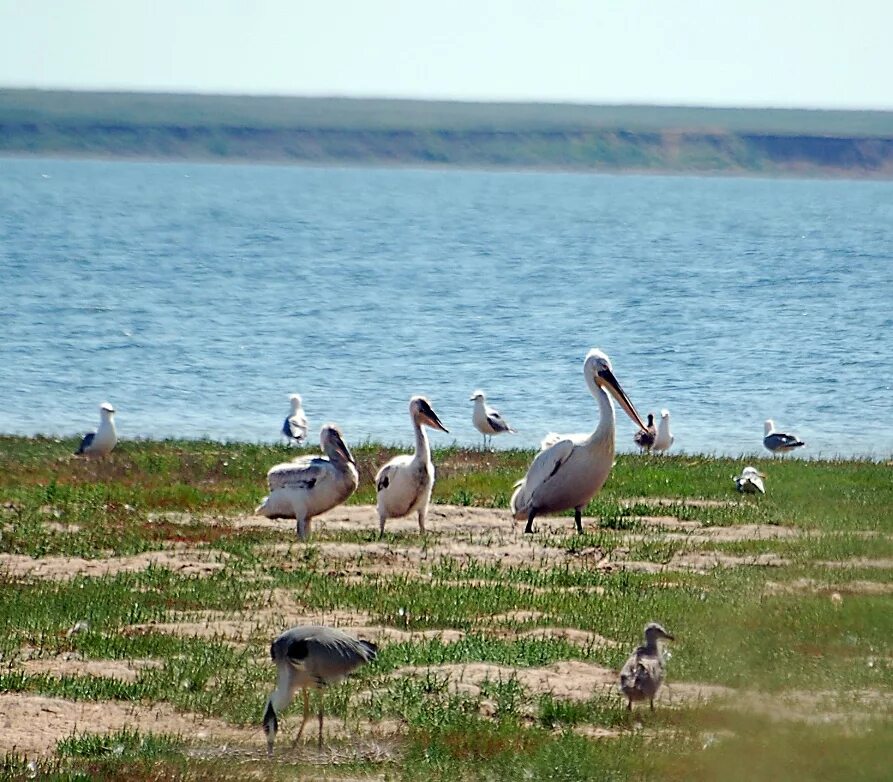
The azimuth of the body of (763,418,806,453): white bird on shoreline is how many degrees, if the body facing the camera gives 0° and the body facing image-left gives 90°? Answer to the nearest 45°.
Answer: approximately 90°

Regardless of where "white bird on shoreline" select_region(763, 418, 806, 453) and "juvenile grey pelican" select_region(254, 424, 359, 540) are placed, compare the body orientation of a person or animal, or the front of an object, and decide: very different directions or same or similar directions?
very different directions

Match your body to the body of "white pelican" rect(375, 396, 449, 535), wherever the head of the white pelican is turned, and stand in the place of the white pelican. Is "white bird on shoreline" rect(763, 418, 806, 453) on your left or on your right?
on your left

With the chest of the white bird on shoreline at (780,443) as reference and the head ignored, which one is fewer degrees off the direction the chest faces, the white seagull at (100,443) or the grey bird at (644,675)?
the white seagull

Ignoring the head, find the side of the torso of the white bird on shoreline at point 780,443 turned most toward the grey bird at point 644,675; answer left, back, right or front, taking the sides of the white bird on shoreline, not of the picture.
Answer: left

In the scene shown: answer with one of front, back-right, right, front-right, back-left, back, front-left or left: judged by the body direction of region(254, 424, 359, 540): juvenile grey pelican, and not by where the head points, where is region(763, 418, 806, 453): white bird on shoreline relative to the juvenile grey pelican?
front-left

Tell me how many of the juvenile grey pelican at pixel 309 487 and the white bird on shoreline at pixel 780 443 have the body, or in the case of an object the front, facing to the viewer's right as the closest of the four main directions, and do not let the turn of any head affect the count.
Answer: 1

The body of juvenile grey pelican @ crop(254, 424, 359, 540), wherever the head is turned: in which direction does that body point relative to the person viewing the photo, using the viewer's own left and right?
facing to the right of the viewer

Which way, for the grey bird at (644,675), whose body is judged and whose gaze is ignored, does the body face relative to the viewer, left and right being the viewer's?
facing the viewer and to the right of the viewer
